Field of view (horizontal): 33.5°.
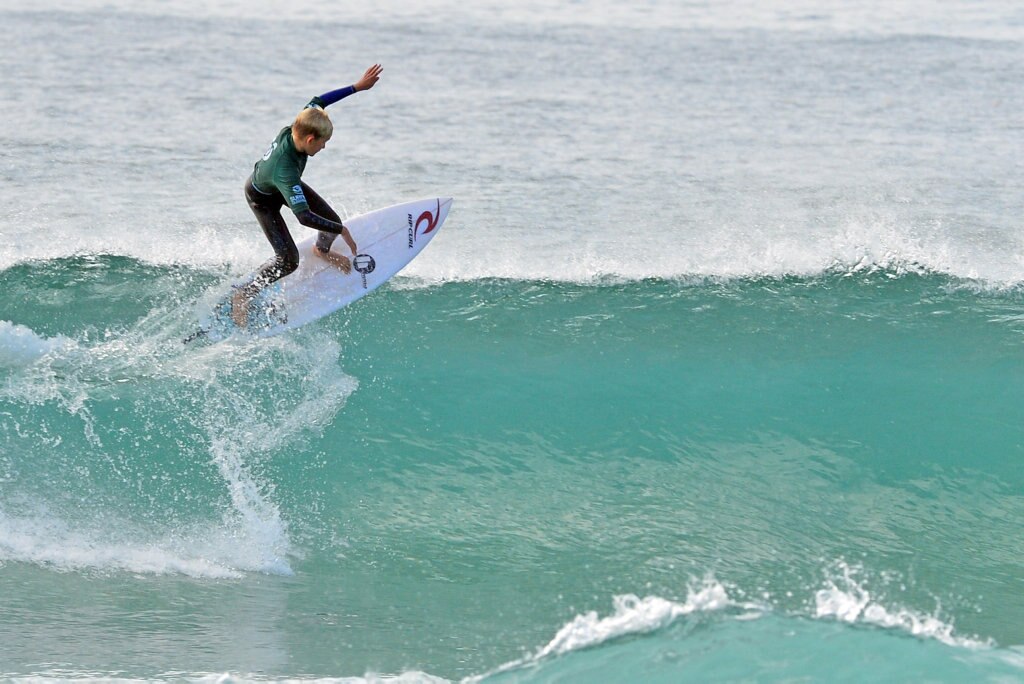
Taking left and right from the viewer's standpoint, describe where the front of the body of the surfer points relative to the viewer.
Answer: facing to the right of the viewer
